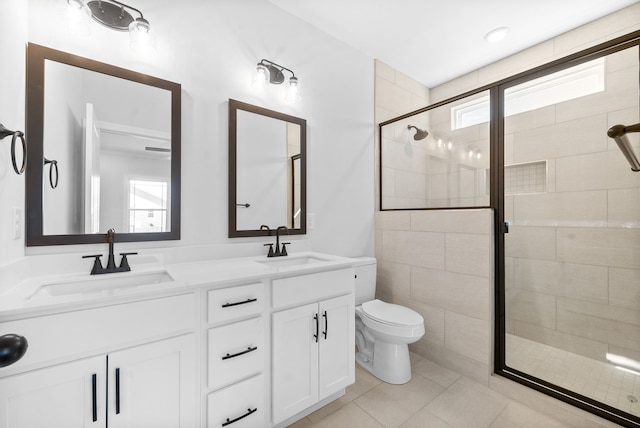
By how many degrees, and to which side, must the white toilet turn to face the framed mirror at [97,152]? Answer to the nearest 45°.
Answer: approximately 90° to its right

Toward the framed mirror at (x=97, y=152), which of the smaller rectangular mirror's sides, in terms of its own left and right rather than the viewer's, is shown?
right

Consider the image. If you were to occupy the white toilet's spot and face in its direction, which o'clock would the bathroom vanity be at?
The bathroom vanity is roughly at 3 o'clock from the white toilet.

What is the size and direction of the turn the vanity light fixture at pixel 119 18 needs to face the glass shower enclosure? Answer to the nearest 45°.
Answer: approximately 45° to its left

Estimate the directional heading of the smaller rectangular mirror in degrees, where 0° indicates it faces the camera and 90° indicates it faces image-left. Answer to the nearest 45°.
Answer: approximately 315°

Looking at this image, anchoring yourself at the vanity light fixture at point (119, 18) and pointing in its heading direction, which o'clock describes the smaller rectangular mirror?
The smaller rectangular mirror is roughly at 9 o'clock from the vanity light fixture.

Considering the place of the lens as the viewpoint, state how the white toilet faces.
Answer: facing the viewer and to the right of the viewer

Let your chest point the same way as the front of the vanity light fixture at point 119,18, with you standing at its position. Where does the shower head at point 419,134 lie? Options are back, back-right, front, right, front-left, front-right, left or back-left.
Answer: left
